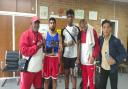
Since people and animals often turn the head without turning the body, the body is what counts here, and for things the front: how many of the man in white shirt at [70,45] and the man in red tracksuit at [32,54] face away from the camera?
0

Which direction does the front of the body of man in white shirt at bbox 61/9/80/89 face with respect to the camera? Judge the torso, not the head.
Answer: toward the camera

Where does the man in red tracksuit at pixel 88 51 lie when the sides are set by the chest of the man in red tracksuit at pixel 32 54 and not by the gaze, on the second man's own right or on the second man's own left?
on the second man's own left

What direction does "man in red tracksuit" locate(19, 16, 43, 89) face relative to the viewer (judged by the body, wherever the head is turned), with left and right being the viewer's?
facing the viewer and to the right of the viewer

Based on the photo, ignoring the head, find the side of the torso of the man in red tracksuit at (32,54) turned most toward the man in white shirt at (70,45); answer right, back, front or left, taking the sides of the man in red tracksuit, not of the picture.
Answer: left

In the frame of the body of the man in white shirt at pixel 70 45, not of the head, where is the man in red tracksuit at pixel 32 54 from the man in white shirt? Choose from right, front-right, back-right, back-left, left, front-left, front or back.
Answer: front-right
